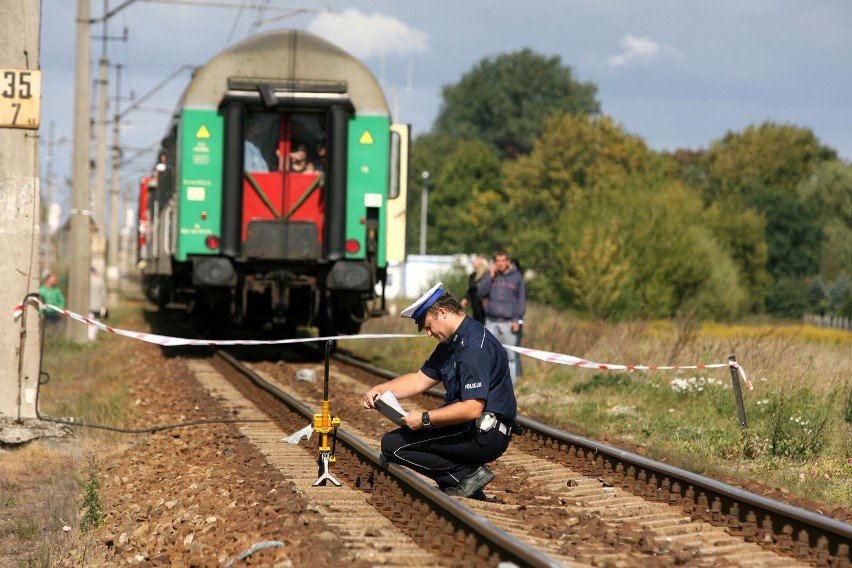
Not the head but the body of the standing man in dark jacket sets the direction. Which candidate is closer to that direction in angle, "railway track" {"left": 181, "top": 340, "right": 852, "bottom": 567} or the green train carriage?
the railway track

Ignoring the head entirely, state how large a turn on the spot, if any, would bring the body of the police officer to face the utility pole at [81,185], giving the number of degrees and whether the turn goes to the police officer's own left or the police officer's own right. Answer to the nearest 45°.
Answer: approximately 45° to the police officer's own right

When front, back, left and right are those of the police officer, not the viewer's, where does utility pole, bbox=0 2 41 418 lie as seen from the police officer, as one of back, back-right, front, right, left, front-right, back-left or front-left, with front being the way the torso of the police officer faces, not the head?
front-right

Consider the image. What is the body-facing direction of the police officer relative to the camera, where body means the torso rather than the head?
to the viewer's left

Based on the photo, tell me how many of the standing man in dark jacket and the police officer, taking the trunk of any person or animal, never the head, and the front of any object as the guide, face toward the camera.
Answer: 1

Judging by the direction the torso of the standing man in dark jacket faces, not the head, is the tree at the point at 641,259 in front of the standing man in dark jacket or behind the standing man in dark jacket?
behind

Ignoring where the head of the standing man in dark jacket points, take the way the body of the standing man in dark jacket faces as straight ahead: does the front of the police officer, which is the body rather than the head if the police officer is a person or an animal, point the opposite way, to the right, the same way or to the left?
to the right

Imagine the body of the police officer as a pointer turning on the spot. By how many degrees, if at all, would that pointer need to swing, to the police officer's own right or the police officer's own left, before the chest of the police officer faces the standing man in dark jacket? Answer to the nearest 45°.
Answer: approximately 90° to the police officer's own right

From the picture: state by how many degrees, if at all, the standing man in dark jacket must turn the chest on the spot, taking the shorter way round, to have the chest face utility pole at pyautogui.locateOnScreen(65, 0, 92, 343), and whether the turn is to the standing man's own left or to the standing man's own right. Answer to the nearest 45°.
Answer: approximately 135° to the standing man's own right

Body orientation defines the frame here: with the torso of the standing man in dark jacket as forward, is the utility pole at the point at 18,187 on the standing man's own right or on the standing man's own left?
on the standing man's own right

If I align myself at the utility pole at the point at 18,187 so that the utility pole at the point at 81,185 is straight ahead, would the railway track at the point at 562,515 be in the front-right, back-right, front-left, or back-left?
back-right
